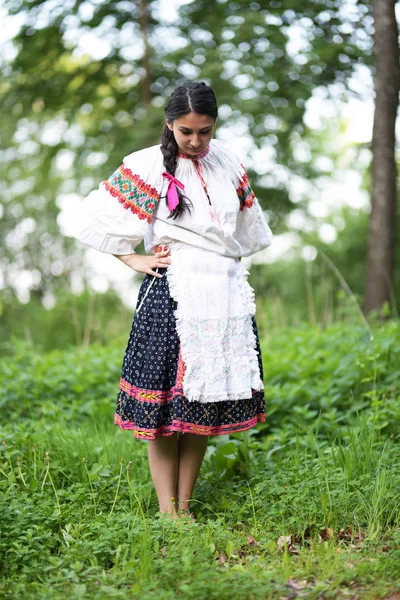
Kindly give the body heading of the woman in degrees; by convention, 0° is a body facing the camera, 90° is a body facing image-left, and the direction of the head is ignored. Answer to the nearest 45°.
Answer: approximately 315°
